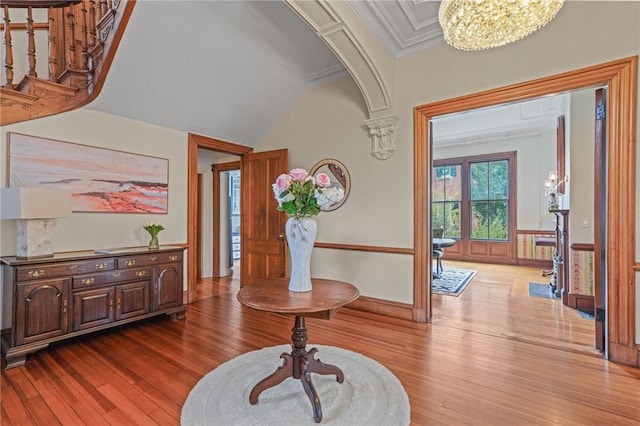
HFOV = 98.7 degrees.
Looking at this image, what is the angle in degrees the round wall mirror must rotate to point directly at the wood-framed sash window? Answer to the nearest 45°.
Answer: approximately 180°

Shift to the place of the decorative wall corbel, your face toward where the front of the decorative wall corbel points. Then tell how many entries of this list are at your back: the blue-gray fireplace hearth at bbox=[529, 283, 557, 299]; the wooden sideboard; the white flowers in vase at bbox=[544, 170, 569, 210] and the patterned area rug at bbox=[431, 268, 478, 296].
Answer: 3

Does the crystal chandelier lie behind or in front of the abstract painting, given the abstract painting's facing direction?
in front

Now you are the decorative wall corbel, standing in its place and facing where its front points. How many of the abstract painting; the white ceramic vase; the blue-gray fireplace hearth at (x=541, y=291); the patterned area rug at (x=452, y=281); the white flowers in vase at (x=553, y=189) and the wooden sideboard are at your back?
3

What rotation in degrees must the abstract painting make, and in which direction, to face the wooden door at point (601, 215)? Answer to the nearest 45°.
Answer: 0° — it already faces it

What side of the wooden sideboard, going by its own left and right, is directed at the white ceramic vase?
front

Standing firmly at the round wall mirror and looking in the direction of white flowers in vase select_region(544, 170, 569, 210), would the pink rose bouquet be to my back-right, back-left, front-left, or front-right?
back-right

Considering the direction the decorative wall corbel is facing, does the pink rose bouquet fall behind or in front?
in front

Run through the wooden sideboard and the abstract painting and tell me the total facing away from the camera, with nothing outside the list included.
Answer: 0

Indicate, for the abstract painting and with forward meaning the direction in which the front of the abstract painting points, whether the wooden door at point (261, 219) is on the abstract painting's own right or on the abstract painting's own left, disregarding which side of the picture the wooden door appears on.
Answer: on the abstract painting's own left

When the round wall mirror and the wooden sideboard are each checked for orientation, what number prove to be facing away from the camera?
0

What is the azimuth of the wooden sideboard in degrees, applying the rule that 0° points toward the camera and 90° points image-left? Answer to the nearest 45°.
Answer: approximately 315°

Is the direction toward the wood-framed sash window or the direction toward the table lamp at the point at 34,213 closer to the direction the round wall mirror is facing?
the table lamp

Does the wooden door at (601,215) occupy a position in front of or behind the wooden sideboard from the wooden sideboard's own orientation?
in front
